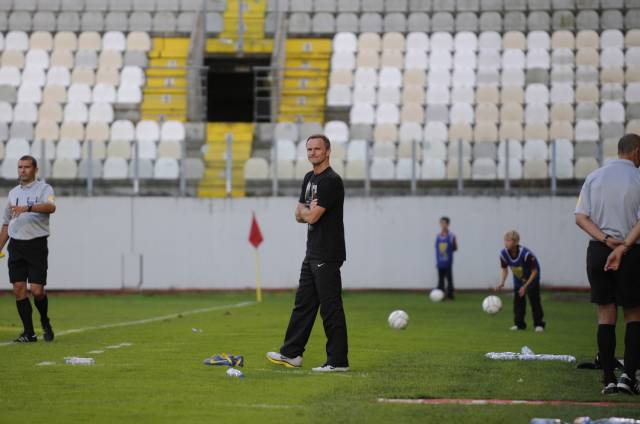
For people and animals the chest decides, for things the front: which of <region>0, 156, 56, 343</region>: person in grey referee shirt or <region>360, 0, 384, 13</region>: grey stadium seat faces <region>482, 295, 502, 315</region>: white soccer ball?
the grey stadium seat

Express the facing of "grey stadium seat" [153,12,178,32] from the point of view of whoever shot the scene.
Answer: facing the viewer

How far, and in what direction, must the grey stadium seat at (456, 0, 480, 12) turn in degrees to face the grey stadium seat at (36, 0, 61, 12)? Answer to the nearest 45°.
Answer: approximately 90° to its right

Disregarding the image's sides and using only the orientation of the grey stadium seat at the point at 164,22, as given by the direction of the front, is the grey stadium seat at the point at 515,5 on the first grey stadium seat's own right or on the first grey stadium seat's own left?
on the first grey stadium seat's own left

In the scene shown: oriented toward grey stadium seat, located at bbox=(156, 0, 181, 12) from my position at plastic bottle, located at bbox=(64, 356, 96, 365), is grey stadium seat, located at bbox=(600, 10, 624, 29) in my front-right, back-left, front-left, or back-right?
front-right

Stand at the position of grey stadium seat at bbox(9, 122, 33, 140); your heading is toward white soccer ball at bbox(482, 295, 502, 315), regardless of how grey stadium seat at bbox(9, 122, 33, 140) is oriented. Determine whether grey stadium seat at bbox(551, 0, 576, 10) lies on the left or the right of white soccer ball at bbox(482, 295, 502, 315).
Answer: left

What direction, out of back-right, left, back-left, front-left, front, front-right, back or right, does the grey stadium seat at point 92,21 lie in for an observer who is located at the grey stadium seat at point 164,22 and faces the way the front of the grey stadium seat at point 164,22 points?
right

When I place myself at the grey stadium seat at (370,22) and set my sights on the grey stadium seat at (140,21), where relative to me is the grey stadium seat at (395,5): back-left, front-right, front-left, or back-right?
back-right

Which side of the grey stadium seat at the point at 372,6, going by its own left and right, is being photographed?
front

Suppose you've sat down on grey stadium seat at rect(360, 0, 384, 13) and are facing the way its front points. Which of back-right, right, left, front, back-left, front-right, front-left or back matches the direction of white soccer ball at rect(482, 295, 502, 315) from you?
front

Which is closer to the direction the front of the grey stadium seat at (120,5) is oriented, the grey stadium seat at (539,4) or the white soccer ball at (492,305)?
the white soccer ball

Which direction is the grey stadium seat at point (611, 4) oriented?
toward the camera

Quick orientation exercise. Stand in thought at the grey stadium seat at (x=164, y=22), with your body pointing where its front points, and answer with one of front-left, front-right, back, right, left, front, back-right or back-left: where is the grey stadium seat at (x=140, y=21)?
right

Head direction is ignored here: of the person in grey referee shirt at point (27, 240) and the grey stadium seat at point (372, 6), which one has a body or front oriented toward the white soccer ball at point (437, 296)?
the grey stadium seat
